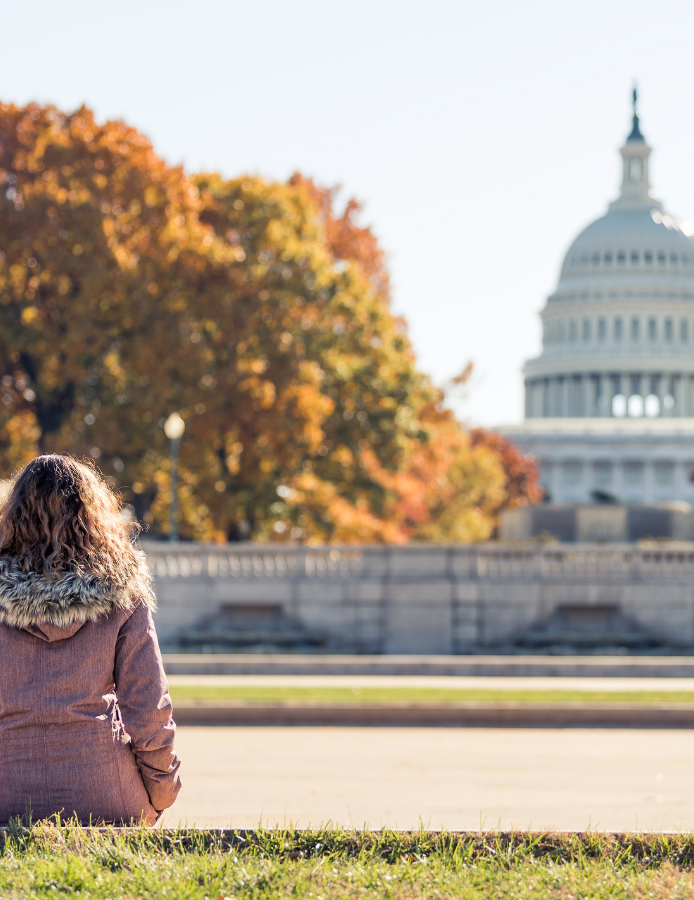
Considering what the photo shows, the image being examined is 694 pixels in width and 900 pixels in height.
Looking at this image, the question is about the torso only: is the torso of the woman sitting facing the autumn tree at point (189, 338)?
yes

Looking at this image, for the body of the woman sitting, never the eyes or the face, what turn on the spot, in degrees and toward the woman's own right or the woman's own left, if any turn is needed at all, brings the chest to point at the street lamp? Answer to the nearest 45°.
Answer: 0° — they already face it

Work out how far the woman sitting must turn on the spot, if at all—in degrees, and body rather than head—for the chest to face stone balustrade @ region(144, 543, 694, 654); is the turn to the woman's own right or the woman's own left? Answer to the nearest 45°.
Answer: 0° — they already face it

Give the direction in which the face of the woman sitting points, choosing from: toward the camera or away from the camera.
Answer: away from the camera

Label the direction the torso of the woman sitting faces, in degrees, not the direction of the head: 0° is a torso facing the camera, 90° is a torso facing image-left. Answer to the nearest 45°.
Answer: approximately 180°
